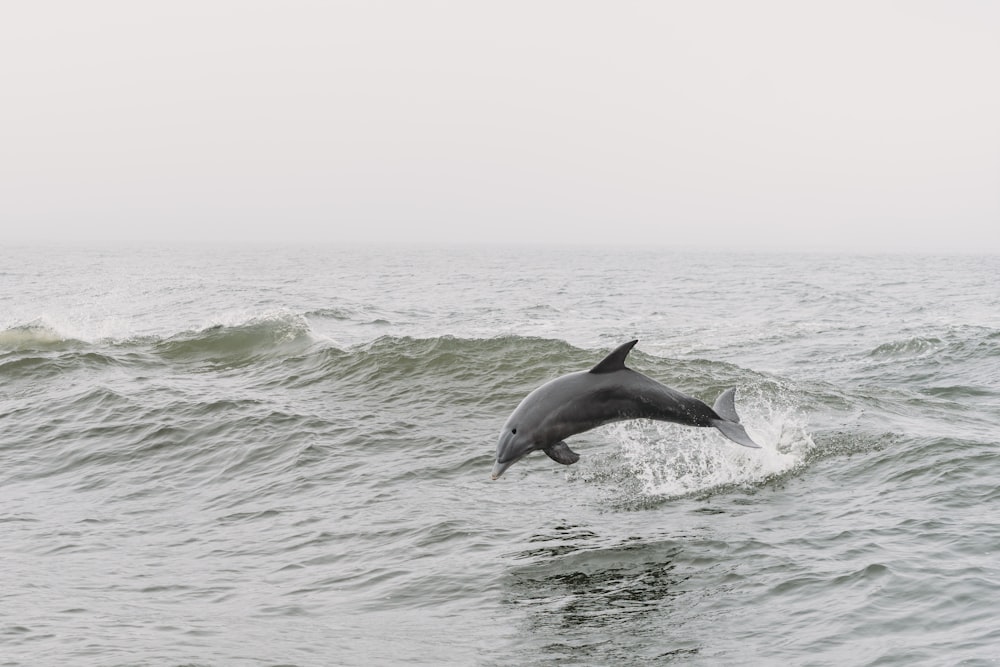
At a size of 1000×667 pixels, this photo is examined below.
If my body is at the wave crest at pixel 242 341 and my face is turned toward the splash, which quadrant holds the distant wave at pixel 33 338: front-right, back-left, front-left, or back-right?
back-right

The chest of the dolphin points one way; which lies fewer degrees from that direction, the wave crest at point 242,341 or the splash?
the wave crest

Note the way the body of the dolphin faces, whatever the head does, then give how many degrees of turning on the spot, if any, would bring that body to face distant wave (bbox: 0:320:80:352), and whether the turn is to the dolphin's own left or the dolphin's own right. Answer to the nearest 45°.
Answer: approximately 45° to the dolphin's own right

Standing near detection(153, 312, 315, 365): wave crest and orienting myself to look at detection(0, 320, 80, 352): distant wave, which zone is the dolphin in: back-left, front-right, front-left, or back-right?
back-left

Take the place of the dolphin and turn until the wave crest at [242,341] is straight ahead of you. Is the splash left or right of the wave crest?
right

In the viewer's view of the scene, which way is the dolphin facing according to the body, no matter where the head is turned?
to the viewer's left

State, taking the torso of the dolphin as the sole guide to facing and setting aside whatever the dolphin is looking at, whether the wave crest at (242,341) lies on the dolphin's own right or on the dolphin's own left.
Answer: on the dolphin's own right

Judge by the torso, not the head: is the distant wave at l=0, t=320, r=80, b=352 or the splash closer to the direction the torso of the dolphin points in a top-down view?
the distant wave
